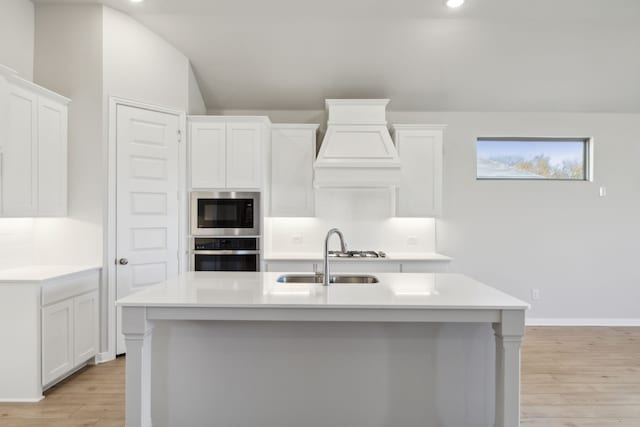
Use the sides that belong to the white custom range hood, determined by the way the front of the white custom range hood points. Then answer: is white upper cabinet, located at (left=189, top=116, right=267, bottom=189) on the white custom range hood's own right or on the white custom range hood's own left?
on the white custom range hood's own right

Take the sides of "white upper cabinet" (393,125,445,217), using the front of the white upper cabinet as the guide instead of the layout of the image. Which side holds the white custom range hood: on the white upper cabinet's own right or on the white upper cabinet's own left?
on the white upper cabinet's own right

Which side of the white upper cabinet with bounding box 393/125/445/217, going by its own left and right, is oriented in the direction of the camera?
front

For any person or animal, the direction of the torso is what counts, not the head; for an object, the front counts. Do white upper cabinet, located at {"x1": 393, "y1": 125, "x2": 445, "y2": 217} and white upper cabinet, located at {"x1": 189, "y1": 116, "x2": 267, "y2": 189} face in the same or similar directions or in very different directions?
same or similar directions

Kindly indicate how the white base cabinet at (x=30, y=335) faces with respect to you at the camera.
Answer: facing the viewer and to the right of the viewer

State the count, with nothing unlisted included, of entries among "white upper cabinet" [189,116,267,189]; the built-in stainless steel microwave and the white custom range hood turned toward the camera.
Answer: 3

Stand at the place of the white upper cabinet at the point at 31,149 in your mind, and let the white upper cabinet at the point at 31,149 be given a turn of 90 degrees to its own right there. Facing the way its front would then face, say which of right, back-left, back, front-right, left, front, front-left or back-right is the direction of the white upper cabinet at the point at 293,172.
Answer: back-left

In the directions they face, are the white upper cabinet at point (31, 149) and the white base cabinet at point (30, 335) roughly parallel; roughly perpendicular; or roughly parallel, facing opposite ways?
roughly parallel

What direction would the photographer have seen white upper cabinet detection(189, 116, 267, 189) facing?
facing the viewer

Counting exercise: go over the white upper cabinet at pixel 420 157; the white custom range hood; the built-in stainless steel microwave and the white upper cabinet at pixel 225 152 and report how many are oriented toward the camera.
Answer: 4

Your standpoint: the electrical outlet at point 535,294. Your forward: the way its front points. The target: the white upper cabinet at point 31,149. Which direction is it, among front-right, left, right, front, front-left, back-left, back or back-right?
front-right

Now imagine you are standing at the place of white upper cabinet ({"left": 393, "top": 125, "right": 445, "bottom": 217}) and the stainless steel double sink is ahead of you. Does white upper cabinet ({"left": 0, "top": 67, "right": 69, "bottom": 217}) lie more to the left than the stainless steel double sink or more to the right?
right
